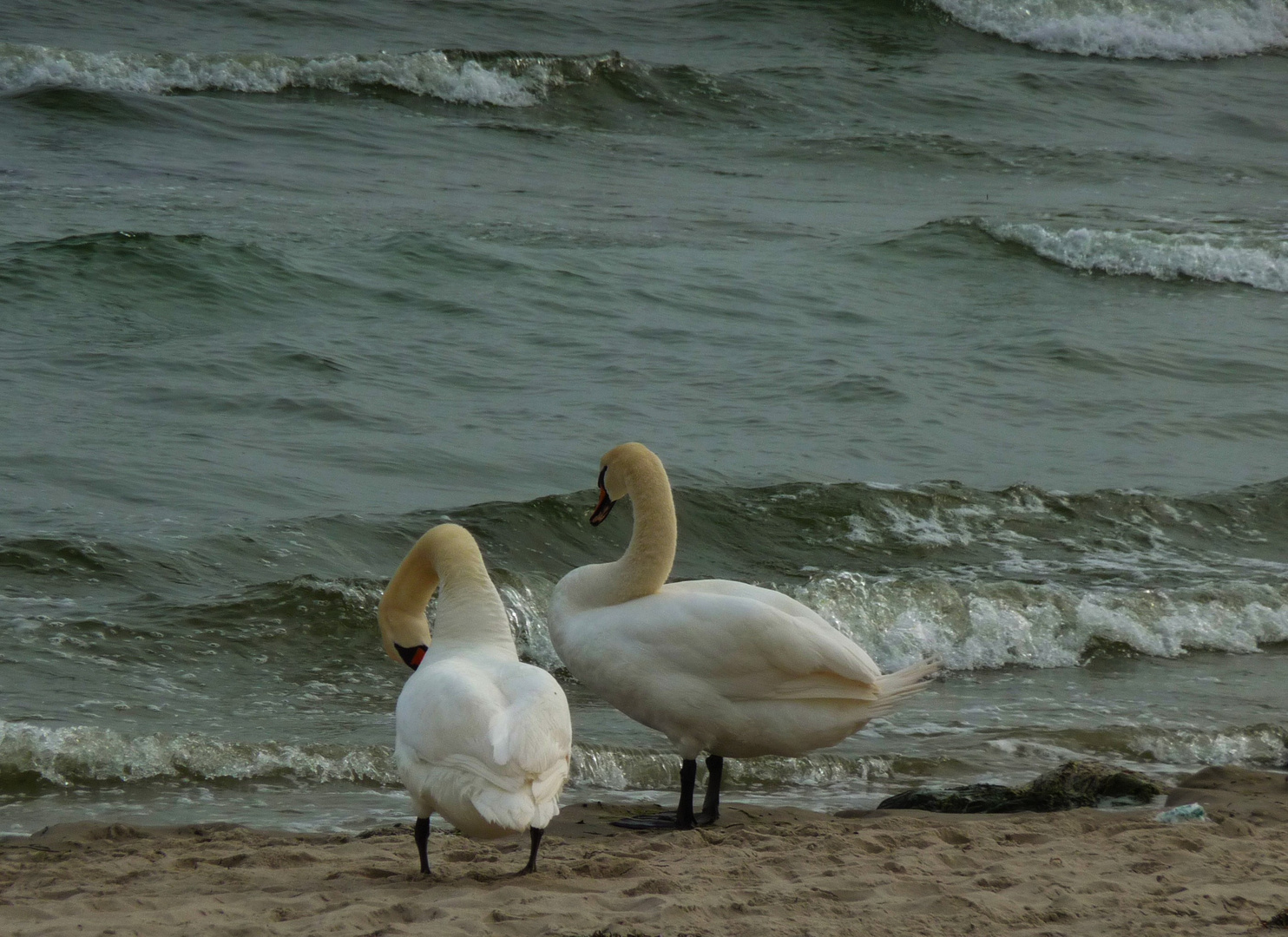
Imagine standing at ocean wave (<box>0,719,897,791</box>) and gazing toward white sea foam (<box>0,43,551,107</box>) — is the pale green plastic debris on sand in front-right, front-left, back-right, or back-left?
back-right

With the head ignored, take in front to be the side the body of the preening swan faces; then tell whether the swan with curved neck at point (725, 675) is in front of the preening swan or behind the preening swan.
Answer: in front

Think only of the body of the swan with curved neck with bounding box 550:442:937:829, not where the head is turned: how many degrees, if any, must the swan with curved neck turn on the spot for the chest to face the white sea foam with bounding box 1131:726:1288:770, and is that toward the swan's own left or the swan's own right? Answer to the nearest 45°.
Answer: approximately 135° to the swan's own right

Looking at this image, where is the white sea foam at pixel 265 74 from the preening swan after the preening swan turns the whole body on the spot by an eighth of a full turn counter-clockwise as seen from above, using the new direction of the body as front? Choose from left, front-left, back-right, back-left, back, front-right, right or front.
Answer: front-right

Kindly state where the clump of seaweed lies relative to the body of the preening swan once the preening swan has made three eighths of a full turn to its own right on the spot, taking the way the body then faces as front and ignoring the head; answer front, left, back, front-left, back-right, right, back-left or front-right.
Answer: left

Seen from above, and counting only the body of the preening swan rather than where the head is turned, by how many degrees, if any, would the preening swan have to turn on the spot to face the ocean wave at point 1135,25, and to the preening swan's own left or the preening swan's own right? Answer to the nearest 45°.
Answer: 0° — it already faces it

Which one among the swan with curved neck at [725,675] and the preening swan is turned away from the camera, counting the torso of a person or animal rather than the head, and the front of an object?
the preening swan

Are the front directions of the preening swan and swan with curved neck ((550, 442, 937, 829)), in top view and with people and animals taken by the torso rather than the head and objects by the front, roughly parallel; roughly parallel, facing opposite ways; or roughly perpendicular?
roughly perpendicular

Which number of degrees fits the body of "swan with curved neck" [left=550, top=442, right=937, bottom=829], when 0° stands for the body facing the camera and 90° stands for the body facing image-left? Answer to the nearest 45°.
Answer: approximately 90°

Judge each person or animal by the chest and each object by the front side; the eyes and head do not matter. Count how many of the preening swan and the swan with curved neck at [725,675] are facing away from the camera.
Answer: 1

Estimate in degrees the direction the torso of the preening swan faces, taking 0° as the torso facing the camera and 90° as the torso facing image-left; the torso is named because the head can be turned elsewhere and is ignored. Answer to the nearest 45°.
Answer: approximately 180°
